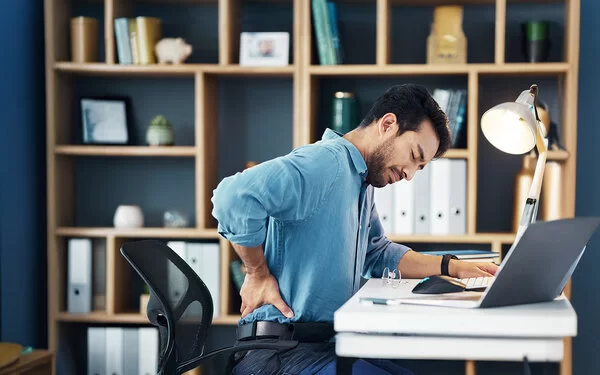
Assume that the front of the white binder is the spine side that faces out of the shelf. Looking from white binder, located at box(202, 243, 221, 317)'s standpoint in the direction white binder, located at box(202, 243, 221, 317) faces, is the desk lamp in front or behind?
in front

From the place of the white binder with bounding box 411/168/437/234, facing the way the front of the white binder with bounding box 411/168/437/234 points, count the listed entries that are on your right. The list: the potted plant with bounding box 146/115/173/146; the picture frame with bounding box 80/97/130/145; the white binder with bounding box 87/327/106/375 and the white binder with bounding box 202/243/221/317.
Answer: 4

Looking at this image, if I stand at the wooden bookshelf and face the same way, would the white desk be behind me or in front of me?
in front

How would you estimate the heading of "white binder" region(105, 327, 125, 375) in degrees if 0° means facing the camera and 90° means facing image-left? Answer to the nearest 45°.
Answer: approximately 0°

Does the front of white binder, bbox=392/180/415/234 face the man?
yes
